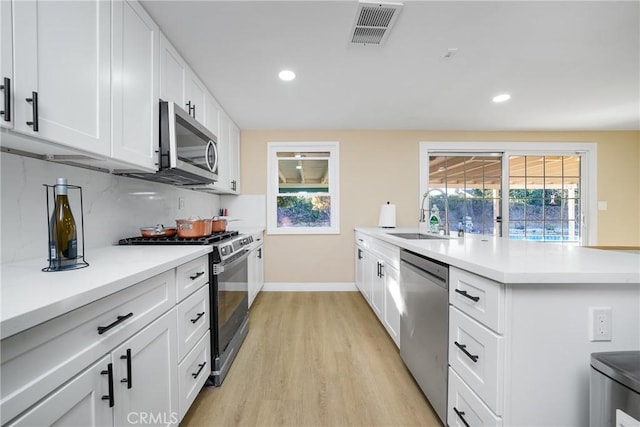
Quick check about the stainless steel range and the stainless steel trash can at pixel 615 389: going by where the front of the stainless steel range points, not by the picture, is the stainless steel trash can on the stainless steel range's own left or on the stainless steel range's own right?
on the stainless steel range's own right

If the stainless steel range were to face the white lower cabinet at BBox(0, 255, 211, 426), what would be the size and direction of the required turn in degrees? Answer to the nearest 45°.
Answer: approximately 135° to its right

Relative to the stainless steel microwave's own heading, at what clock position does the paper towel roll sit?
The paper towel roll is roughly at 10 o'clock from the stainless steel microwave.

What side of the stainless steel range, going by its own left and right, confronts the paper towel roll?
front

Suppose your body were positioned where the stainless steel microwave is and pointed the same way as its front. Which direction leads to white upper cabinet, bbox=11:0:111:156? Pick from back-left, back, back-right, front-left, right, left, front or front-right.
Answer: right

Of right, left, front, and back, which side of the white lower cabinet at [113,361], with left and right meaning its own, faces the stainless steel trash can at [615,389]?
front

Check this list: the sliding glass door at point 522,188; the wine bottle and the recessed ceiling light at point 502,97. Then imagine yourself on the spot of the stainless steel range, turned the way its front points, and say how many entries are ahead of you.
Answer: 2

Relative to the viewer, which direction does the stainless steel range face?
to the viewer's right

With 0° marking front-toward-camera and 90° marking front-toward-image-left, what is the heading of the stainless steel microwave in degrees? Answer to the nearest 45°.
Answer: approximately 315°

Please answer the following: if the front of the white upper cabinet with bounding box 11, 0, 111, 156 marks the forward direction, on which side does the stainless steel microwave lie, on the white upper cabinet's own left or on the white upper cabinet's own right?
on the white upper cabinet's own left
